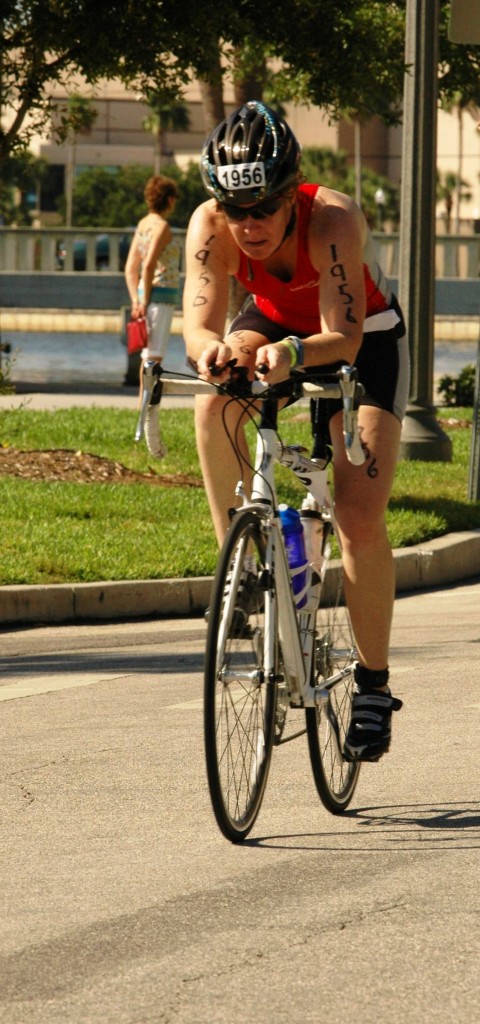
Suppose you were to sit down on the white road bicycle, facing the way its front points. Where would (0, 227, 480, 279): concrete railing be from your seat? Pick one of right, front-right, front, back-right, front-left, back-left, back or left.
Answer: back

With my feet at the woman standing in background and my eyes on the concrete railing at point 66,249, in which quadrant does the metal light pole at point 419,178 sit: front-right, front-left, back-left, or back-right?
back-right

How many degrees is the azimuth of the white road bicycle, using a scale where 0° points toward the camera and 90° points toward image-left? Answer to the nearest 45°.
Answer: approximately 0°

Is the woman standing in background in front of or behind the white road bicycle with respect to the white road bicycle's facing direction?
behind

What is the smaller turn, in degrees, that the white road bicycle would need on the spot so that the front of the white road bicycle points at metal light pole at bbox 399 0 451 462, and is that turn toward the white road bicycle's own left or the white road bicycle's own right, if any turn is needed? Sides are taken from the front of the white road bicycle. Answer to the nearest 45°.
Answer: approximately 180°
